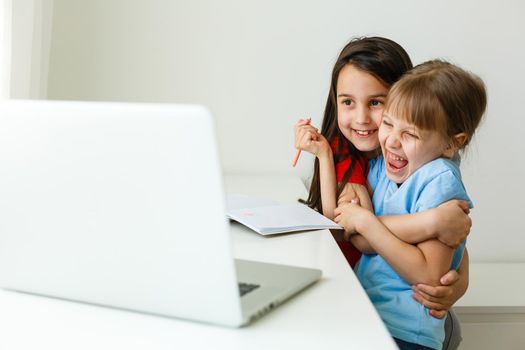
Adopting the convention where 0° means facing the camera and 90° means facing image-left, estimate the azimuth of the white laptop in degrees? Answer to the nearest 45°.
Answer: approximately 225°

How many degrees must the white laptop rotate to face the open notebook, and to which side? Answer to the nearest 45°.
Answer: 0° — it already faces it
